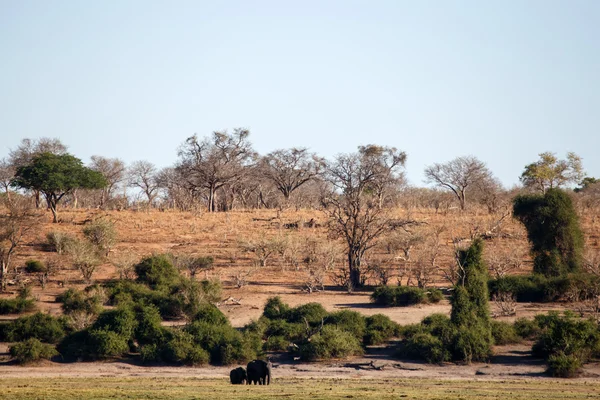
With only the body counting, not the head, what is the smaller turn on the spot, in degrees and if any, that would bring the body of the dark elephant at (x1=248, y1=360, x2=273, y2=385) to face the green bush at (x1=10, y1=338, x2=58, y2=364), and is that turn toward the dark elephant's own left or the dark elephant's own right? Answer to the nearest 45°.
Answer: approximately 135° to the dark elephant's own left

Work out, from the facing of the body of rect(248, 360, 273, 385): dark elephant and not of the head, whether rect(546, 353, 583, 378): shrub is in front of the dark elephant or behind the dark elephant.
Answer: in front

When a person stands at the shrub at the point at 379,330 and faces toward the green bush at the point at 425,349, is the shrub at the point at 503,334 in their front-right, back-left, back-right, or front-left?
front-left

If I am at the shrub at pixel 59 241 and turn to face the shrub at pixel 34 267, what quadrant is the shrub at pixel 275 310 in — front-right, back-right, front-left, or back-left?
front-left

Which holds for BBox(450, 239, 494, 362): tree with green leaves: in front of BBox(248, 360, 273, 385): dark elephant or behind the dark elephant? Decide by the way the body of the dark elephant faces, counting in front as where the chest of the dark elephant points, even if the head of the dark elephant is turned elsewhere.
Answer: in front

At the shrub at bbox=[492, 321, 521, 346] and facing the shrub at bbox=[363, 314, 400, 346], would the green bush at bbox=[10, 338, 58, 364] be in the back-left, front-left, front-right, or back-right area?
front-left
